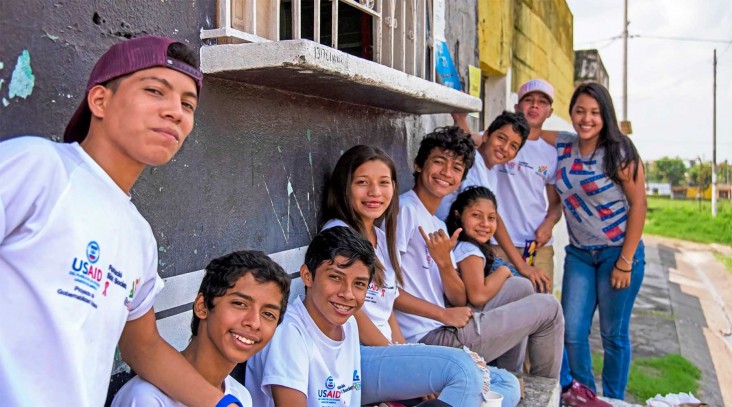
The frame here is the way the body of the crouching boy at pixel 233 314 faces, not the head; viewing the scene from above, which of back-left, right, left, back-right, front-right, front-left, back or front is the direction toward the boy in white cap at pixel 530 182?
left

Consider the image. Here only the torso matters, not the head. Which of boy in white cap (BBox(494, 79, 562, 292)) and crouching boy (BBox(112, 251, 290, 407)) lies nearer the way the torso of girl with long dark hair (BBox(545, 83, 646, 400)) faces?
the crouching boy

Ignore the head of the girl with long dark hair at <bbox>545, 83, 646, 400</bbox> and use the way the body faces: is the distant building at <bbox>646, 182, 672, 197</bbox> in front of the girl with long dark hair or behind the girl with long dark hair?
behind

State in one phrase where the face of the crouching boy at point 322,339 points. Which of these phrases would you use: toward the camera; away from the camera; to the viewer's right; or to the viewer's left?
toward the camera

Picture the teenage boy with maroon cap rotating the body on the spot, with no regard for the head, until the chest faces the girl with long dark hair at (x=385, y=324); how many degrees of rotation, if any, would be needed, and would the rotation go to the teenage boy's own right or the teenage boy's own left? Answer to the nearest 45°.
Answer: approximately 90° to the teenage boy's own left

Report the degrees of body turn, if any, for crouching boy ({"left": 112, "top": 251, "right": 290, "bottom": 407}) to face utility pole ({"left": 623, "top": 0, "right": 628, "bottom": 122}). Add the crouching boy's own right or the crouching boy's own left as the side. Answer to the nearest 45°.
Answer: approximately 90° to the crouching boy's own left

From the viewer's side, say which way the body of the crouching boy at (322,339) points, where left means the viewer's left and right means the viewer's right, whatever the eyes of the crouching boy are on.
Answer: facing the viewer and to the right of the viewer

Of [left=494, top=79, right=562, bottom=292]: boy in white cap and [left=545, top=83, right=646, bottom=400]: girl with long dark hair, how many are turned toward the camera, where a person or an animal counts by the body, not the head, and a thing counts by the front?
2

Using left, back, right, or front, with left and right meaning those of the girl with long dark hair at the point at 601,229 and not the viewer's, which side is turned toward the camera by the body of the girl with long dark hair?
front

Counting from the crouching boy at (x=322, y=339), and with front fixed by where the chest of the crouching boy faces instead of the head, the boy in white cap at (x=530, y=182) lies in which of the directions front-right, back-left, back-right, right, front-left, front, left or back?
left

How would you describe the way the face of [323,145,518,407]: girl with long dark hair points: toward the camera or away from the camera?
toward the camera

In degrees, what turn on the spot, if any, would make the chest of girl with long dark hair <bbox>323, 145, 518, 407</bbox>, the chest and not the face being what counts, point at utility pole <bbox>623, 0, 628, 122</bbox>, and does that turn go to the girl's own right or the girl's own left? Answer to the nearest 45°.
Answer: approximately 135° to the girl's own left
